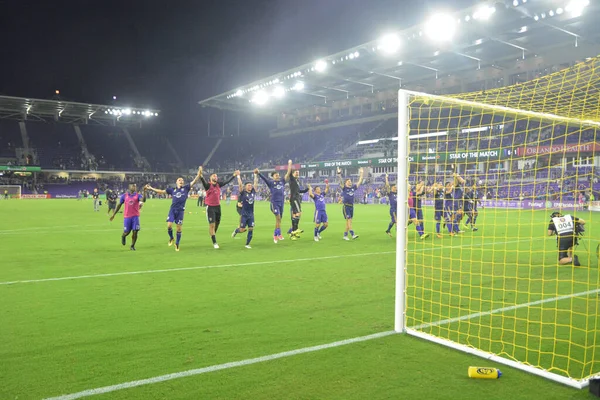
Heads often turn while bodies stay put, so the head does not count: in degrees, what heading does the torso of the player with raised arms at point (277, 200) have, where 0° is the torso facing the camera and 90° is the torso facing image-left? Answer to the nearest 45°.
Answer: approximately 0°

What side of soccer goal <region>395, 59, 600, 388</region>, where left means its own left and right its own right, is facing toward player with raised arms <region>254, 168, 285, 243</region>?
front

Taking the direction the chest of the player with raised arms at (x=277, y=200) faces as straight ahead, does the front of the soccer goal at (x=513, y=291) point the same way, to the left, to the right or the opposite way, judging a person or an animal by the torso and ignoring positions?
the opposite way

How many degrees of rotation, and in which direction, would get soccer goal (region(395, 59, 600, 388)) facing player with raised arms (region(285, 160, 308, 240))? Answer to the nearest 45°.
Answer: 0° — it already faces them

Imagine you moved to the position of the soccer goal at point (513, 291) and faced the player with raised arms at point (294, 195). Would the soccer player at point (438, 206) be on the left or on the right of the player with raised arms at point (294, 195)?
right

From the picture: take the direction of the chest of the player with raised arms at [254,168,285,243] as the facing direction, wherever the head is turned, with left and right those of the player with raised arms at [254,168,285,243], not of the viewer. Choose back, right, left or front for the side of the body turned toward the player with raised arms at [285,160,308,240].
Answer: left

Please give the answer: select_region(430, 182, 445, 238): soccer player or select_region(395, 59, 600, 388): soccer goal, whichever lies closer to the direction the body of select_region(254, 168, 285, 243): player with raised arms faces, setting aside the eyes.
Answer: the soccer goal

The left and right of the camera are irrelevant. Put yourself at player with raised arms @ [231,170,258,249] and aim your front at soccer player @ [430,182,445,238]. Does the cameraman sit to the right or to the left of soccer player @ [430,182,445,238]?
right

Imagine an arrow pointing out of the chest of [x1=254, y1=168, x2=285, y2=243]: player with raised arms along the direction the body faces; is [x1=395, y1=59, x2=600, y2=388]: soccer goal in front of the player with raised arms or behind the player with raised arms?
in front

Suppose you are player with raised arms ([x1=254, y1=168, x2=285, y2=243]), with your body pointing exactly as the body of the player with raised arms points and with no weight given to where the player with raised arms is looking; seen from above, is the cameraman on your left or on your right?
on your left

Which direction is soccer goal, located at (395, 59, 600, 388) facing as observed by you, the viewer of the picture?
facing away from the viewer and to the left of the viewer

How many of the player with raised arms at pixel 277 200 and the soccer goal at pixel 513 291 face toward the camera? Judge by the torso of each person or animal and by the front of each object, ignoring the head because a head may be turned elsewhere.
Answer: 1
